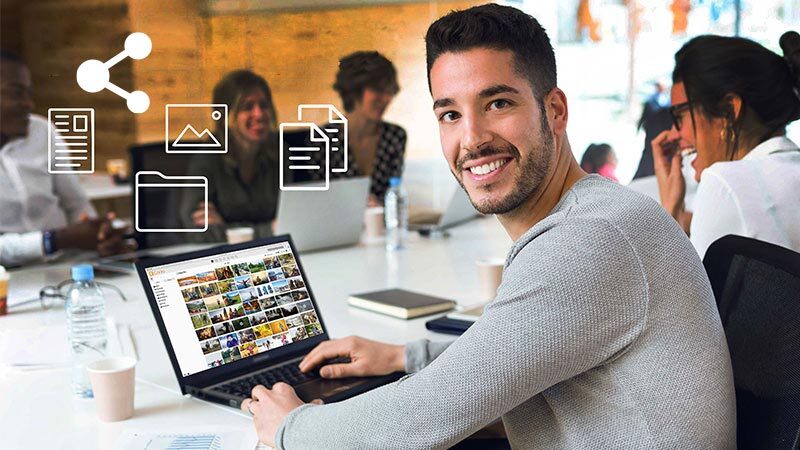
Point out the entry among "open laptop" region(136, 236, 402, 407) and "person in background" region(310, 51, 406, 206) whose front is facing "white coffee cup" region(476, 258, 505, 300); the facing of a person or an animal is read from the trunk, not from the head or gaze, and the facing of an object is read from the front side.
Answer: the person in background

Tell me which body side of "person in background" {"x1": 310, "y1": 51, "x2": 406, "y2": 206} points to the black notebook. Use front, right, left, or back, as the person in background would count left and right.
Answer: front

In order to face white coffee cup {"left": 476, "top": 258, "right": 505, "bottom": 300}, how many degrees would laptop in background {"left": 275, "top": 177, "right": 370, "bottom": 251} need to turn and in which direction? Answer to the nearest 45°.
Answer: approximately 135° to its right

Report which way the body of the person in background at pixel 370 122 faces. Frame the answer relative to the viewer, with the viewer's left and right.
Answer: facing the viewer

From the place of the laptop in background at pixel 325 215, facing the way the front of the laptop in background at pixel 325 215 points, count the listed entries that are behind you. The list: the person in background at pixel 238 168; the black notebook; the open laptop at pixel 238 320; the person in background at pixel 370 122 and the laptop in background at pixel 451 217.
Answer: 2

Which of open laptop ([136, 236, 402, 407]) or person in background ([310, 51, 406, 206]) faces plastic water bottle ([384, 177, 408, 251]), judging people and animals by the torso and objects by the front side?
the person in background

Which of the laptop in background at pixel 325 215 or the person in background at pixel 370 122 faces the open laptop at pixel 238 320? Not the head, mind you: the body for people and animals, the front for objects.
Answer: the person in background

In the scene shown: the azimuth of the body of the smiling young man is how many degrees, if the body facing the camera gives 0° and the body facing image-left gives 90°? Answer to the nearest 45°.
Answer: approximately 90°

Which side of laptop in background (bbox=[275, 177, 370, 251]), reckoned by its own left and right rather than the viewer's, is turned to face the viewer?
back

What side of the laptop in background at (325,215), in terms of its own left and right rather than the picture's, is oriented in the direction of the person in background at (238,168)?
front

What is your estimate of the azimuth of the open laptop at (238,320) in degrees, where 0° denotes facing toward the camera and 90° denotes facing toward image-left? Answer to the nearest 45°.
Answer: approximately 315°

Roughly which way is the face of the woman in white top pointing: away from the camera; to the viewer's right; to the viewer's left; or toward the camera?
to the viewer's left

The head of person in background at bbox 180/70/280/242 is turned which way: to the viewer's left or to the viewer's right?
to the viewer's right
